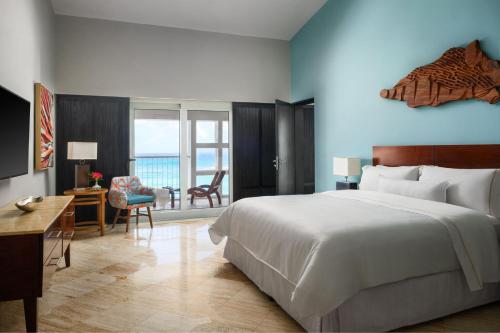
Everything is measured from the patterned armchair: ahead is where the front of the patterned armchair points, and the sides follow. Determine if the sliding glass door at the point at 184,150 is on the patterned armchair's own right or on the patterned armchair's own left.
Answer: on the patterned armchair's own left

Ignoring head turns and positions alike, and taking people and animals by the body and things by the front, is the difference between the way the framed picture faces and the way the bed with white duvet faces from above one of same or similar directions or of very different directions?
very different directions

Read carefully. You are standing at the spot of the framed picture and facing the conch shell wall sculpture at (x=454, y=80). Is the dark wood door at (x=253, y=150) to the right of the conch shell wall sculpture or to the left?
left

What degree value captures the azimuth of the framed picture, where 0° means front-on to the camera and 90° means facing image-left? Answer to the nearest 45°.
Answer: approximately 270°

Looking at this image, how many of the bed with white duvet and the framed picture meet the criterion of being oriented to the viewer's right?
1

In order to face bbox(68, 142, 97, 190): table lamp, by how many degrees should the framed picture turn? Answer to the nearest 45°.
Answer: approximately 45° to its left

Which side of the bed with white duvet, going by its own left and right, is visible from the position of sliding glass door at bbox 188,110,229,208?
right

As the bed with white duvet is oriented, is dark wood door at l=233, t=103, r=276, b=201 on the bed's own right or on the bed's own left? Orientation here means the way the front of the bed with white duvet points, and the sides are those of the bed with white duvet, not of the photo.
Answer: on the bed's own right

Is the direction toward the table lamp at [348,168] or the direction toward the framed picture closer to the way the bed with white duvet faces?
the framed picture
